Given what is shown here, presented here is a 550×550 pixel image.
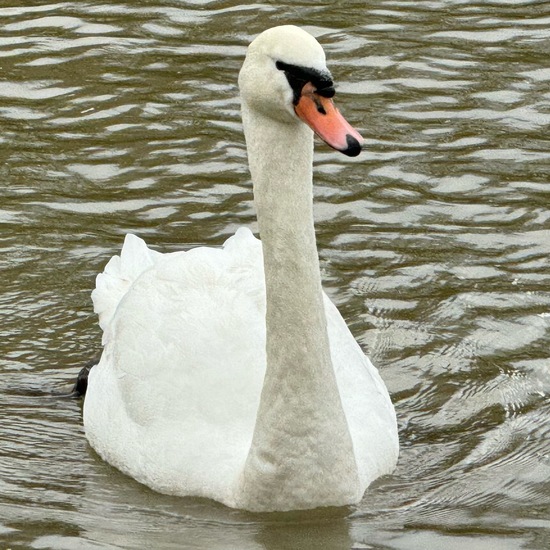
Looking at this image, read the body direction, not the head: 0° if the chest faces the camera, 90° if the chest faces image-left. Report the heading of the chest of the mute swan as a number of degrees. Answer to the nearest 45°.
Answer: approximately 315°
